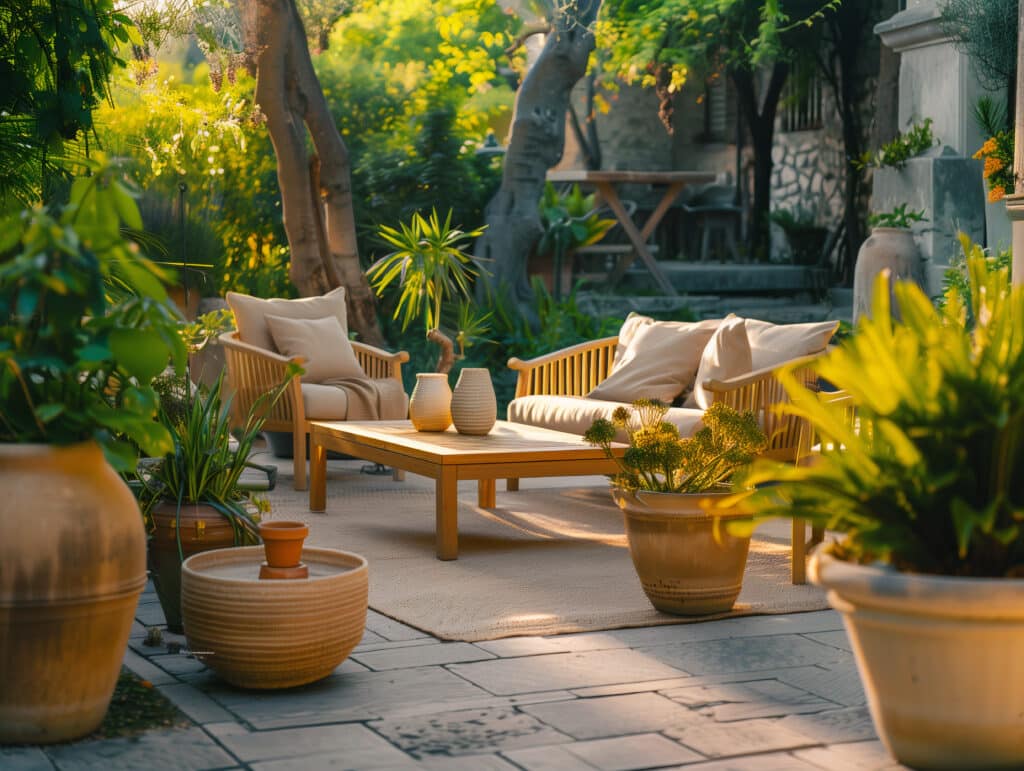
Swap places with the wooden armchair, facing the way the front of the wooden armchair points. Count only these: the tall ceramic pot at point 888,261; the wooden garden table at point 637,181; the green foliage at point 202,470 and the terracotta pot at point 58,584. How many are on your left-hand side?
2

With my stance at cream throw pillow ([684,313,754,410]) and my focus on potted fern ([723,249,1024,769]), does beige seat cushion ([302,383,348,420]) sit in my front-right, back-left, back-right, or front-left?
back-right

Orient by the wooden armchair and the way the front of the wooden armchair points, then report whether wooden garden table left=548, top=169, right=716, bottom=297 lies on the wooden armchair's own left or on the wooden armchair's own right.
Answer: on the wooden armchair's own left

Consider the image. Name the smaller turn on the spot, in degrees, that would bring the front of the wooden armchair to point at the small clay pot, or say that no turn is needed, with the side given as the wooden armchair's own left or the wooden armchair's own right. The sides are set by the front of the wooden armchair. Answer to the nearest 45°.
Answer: approximately 45° to the wooden armchair's own right

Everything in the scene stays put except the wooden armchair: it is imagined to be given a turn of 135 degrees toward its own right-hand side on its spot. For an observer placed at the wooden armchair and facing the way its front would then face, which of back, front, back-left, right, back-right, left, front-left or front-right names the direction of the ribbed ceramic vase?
back-left

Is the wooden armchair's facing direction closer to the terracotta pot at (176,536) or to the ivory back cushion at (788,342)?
the ivory back cushion

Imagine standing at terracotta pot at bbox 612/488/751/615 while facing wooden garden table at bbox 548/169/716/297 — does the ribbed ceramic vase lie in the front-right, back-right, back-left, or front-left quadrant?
front-left

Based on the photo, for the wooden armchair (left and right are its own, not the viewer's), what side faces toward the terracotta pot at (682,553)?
front

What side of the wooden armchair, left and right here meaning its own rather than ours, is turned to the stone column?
left

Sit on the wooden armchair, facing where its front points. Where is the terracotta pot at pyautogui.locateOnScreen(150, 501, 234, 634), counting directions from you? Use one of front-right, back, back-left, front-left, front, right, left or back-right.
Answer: front-right

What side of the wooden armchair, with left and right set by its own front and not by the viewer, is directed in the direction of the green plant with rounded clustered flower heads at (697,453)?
front

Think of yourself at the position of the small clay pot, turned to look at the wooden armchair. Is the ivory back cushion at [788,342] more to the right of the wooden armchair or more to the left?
right

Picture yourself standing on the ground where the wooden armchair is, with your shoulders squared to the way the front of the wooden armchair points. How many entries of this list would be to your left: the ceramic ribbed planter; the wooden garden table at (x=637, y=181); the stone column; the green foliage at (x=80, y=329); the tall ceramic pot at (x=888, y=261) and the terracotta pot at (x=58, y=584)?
3

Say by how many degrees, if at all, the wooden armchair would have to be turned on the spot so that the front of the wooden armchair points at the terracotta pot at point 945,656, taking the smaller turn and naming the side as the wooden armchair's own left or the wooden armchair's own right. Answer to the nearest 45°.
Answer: approximately 45° to the wooden armchair's own right

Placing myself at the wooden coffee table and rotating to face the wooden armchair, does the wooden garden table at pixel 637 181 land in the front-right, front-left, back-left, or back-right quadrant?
front-right

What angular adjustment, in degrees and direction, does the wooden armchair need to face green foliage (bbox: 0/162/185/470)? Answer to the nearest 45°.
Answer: approximately 45° to its right
